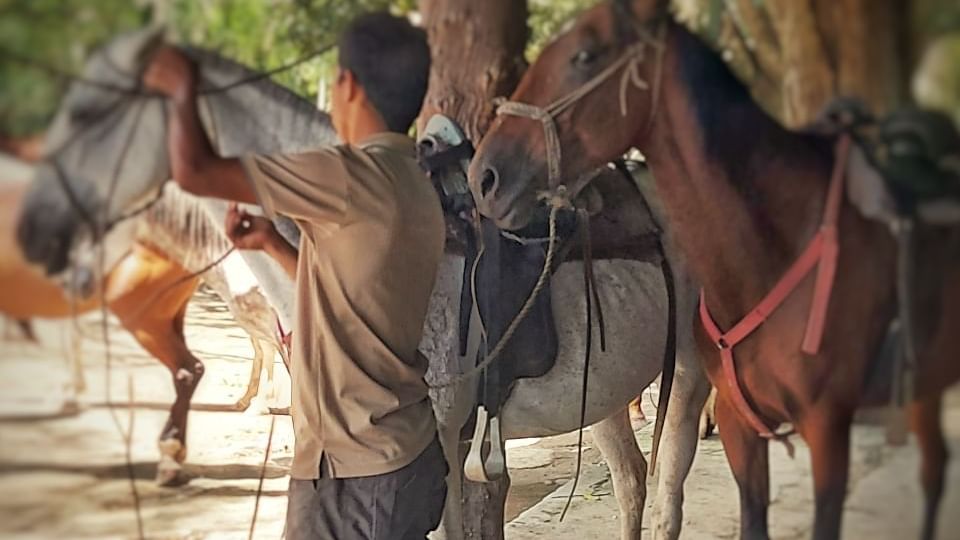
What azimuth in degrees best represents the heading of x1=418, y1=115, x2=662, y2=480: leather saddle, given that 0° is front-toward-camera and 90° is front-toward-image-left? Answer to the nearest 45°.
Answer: approximately 90°

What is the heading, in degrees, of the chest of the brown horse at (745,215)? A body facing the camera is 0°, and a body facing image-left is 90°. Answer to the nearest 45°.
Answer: approximately 45°

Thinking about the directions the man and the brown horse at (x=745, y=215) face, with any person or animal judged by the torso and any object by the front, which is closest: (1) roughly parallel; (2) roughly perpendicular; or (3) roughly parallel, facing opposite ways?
roughly perpendicular

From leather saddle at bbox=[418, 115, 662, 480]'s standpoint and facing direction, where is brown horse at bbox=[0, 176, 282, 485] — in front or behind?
in front

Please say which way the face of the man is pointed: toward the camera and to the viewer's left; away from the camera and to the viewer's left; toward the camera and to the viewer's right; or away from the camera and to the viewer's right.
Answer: away from the camera and to the viewer's left
